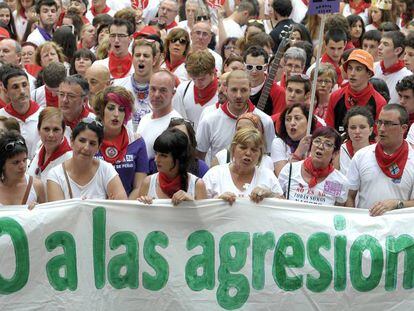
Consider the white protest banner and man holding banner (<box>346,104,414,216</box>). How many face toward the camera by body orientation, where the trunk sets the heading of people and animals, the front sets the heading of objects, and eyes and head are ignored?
2

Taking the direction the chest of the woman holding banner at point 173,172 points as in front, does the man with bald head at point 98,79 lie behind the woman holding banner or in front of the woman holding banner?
behind

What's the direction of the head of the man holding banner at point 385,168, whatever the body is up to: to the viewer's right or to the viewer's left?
to the viewer's left

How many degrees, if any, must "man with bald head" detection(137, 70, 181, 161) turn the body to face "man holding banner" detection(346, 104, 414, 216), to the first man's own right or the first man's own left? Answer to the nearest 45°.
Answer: approximately 90° to the first man's own left

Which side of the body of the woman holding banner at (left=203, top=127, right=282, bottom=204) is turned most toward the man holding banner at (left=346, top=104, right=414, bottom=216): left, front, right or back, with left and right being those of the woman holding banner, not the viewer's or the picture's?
left

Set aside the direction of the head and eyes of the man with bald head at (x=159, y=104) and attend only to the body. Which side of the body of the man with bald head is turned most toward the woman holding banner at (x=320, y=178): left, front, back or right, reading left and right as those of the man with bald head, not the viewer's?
left

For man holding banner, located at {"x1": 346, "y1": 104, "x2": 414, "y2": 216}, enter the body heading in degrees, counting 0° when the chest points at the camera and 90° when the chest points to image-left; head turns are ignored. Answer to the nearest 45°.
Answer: approximately 0°

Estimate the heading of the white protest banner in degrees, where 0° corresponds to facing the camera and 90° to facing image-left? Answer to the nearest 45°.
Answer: approximately 0°

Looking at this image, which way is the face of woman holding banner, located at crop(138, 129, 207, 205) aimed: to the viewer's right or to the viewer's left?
to the viewer's left
